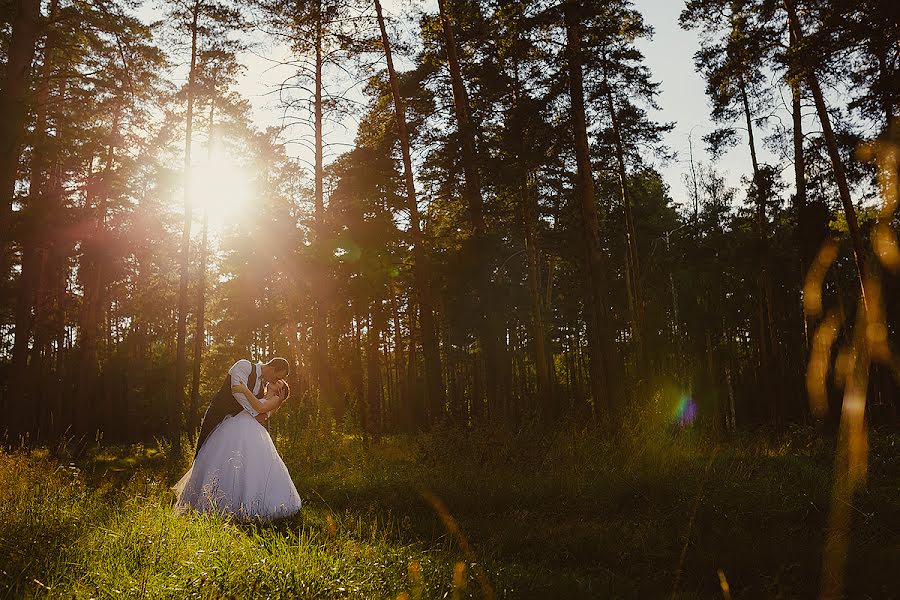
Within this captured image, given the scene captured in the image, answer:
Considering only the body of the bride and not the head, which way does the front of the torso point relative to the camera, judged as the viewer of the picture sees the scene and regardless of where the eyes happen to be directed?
to the viewer's left

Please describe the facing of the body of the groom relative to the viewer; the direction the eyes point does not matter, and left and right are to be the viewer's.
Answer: facing to the right of the viewer

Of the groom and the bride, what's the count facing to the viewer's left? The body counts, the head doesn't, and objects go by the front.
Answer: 1

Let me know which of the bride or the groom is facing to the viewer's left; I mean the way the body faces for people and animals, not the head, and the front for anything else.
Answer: the bride

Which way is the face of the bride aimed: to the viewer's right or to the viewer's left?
to the viewer's left

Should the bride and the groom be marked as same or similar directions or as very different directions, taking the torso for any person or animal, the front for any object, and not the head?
very different directions
